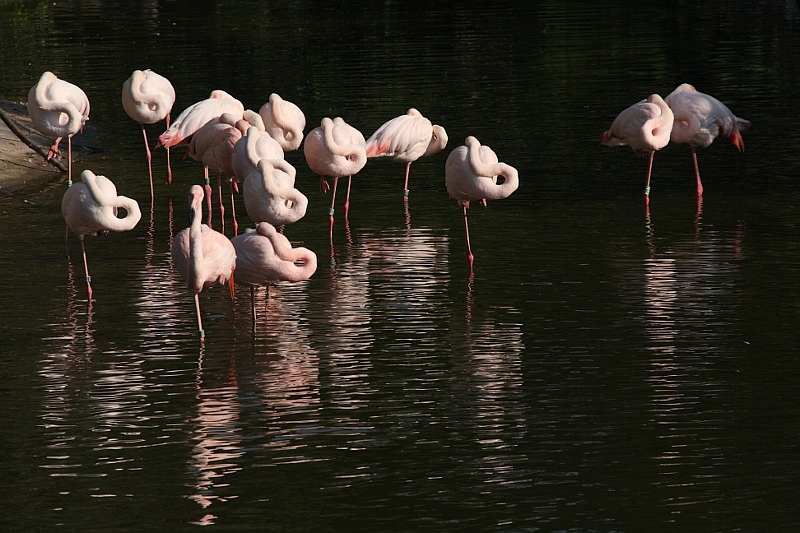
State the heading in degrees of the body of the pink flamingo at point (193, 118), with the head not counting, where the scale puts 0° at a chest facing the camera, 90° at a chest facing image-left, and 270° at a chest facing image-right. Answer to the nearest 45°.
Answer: approximately 270°

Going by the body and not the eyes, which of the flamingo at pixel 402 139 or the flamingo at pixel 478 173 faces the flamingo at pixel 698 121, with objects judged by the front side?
the flamingo at pixel 402 139

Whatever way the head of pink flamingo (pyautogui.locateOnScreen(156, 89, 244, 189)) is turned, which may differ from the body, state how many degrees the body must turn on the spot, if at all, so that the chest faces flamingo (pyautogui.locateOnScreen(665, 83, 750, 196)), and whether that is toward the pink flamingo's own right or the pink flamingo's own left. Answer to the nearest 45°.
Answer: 0° — it already faces it

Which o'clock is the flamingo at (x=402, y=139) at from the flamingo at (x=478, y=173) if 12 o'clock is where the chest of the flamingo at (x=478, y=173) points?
the flamingo at (x=402, y=139) is roughly at 7 o'clock from the flamingo at (x=478, y=173).

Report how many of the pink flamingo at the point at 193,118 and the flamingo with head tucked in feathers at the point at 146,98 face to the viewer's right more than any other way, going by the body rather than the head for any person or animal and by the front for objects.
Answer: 1

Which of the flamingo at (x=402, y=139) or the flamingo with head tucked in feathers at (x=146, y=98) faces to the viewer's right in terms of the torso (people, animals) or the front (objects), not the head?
the flamingo

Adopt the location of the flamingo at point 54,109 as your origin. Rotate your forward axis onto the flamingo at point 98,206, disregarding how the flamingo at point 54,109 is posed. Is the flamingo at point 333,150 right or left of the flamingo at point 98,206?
left

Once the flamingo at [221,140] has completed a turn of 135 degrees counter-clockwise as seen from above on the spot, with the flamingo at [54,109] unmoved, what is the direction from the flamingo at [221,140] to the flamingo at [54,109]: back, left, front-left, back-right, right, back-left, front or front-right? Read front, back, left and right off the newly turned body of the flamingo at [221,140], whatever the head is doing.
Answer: front

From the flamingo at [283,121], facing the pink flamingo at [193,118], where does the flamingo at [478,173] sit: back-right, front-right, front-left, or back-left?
back-left

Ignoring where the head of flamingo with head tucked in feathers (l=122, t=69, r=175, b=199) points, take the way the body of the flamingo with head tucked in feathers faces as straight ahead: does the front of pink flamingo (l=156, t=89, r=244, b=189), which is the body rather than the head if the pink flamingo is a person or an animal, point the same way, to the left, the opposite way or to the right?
to the left

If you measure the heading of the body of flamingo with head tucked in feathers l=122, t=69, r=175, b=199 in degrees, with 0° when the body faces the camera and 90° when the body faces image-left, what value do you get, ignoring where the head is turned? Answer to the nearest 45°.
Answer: approximately 0°

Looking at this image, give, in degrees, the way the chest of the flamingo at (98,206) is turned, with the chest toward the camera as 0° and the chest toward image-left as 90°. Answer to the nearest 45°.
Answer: approximately 315°

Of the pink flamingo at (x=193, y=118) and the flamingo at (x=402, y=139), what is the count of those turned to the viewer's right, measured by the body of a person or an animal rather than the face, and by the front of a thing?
2

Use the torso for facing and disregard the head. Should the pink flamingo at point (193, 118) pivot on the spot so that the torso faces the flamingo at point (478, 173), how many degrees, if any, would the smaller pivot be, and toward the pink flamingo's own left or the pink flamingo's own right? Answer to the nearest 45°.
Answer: approximately 45° to the pink flamingo's own right

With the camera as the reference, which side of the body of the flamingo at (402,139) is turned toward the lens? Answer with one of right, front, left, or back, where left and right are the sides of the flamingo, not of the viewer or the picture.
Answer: right

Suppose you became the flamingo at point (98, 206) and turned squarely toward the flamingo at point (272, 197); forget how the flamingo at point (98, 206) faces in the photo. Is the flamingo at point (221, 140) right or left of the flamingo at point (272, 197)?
left

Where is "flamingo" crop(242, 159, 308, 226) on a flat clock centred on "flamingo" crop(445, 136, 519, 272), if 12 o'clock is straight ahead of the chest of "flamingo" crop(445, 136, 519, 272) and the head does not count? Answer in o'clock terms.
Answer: "flamingo" crop(242, 159, 308, 226) is roughly at 4 o'clock from "flamingo" crop(445, 136, 519, 272).

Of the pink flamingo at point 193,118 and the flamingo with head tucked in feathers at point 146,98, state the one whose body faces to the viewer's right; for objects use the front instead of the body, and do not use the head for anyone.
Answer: the pink flamingo
